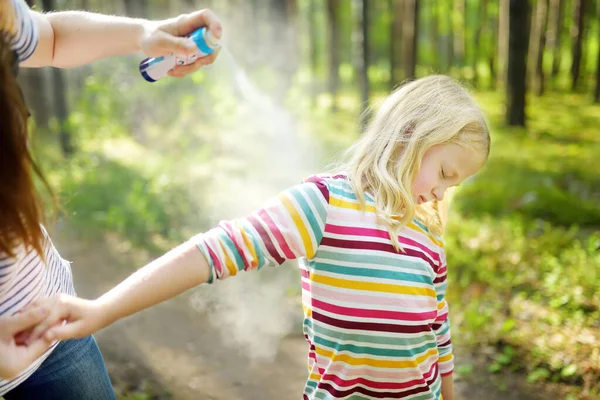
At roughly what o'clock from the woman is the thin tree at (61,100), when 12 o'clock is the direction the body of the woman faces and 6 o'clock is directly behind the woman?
The thin tree is roughly at 9 o'clock from the woman.

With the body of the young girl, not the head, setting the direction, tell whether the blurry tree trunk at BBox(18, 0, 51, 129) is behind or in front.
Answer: behind

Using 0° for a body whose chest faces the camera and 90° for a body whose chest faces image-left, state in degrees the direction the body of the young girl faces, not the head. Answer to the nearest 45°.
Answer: approximately 315°

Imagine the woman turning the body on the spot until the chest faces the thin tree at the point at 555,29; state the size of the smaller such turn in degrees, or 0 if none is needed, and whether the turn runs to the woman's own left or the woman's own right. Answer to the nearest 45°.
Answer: approximately 45° to the woman's own left

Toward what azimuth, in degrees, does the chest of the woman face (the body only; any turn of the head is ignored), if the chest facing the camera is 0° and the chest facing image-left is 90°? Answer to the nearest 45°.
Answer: approximately 270°

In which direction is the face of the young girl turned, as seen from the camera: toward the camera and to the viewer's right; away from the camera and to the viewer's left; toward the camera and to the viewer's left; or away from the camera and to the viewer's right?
toward the camera and to the viewer's right

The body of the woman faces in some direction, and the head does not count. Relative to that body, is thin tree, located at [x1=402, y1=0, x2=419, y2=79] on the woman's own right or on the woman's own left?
on the woman's own left

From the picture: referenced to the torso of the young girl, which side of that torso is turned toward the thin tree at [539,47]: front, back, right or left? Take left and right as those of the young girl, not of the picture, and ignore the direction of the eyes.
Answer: back

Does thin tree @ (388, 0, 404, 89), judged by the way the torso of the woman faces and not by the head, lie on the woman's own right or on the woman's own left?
on the woman's own left

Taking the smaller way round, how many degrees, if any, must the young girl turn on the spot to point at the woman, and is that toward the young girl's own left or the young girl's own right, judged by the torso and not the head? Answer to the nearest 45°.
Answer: approximately 135° to the young girl's own right
